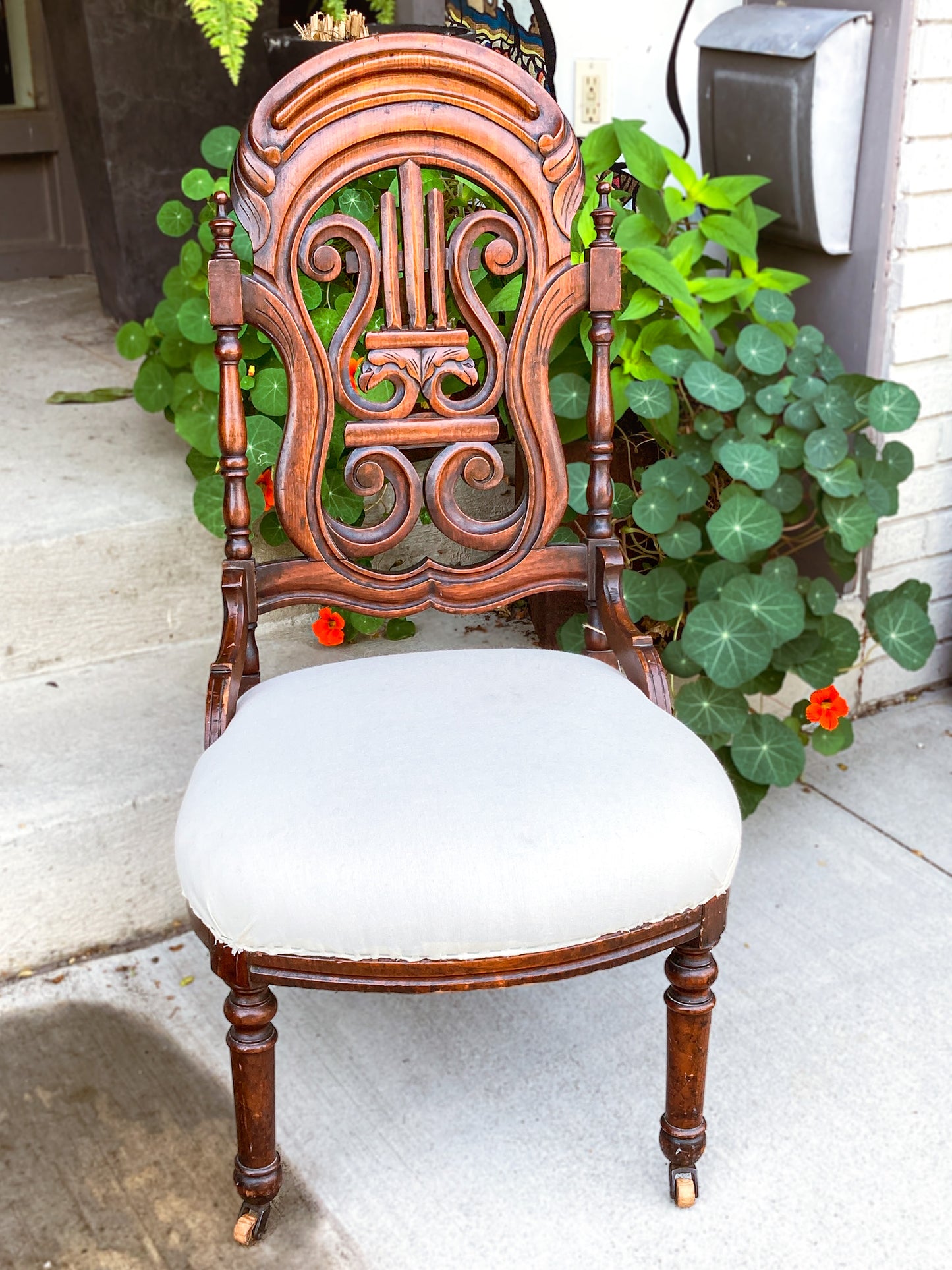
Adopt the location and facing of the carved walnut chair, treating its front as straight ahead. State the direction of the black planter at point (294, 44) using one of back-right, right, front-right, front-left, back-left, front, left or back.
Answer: back

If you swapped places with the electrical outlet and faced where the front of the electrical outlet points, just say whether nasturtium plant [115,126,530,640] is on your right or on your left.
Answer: on your right

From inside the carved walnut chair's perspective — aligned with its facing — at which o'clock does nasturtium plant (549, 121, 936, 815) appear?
The nasturtium plant is roughly at 7 o'clock from the carved walnut chair.

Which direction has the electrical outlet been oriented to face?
toward the camera

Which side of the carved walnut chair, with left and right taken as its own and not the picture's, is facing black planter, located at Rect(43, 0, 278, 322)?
back

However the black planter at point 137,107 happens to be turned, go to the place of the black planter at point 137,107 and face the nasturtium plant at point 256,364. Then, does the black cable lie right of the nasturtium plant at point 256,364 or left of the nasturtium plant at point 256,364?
left

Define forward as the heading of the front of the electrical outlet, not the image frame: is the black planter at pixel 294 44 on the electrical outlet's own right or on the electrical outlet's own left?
on the electrical outlet's own right

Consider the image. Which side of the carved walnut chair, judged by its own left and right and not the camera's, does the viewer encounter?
front

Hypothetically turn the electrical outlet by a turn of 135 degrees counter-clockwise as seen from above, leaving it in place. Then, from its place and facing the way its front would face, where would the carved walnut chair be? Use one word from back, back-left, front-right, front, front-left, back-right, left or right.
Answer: back-right

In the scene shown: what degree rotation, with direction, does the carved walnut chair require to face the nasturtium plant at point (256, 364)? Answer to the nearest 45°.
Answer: approximately 180°
